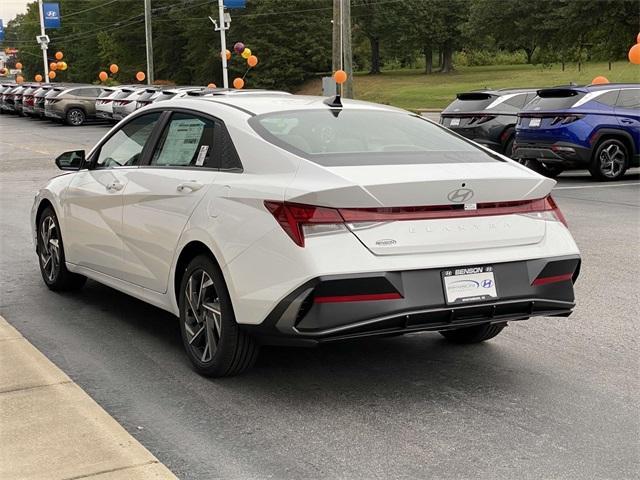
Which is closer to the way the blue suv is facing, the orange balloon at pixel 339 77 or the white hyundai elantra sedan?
the orange balloon

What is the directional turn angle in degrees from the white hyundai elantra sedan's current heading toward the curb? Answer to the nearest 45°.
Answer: approximately 90° to its left

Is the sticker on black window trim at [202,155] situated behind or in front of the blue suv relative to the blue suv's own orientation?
behind

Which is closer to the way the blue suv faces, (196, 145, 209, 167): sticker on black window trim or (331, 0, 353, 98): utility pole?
the utility pole

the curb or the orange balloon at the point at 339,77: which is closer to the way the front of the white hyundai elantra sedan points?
the orange balloon

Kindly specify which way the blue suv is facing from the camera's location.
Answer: facing away from the viewer and to the right of the viewer

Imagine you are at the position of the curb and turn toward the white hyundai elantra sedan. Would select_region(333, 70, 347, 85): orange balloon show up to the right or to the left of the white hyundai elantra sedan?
left

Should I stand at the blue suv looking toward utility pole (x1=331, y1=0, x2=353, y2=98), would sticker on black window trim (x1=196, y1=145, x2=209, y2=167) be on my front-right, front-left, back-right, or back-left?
back-left
